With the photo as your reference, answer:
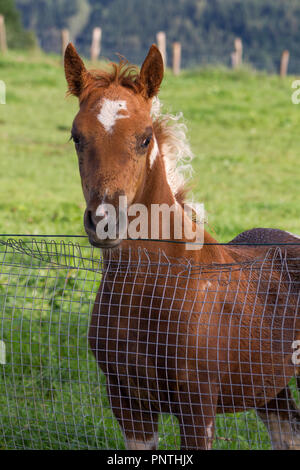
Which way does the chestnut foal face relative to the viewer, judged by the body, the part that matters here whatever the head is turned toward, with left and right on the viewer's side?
facing the viewer and to the left of the viewer
